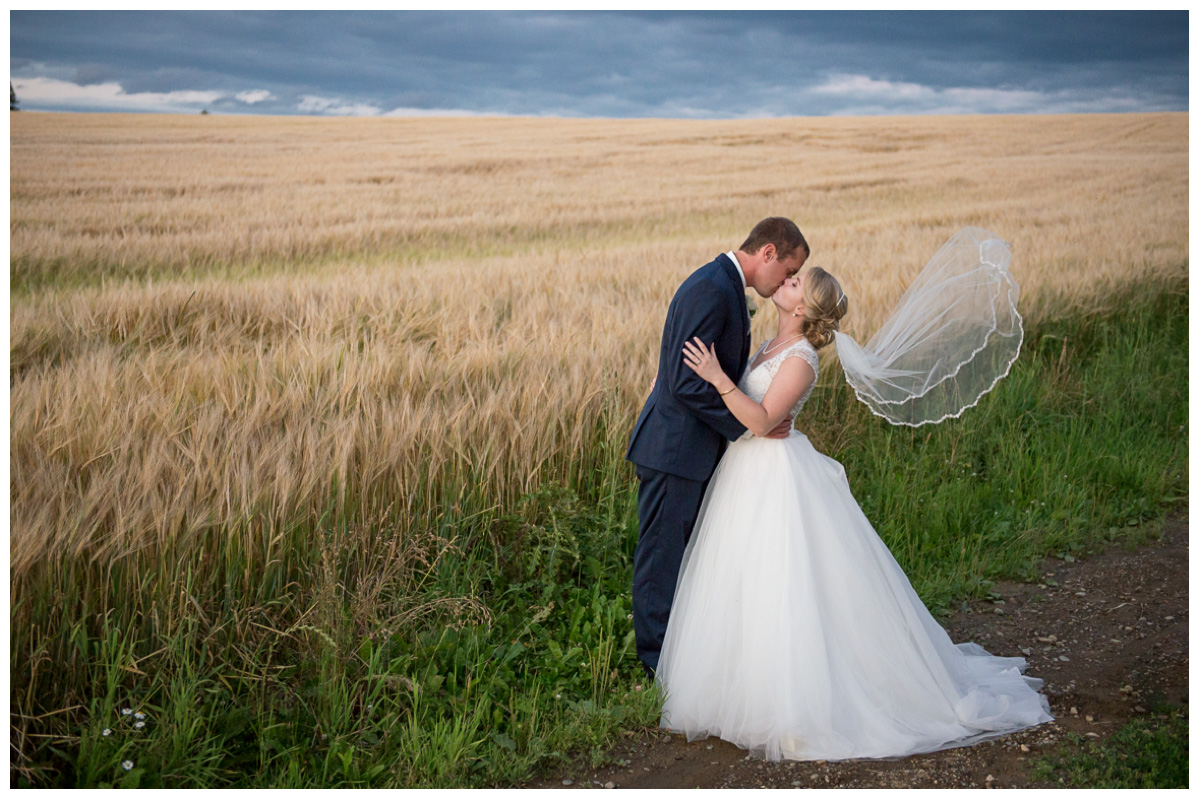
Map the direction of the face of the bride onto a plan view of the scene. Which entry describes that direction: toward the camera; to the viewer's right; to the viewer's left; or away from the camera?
to the viewer's left

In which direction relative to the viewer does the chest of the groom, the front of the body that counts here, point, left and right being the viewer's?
facing to the right of the viewer

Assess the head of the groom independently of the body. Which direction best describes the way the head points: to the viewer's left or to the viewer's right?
to the viewer's right

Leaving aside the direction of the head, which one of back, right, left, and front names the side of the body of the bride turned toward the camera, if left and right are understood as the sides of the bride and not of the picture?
left

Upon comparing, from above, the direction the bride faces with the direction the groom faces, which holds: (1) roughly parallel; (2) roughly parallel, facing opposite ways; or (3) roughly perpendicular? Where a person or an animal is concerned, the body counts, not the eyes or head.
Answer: roughly parallel, facing opposite ways
